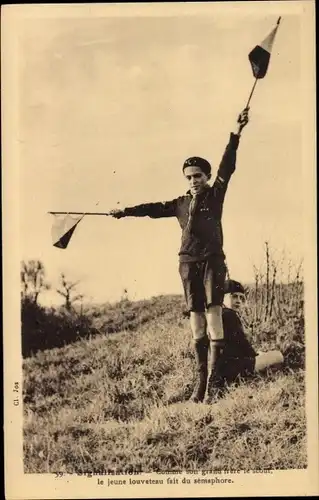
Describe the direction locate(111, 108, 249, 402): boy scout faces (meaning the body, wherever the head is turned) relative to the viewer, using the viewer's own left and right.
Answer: facing the viewer and to the left of the viewer
